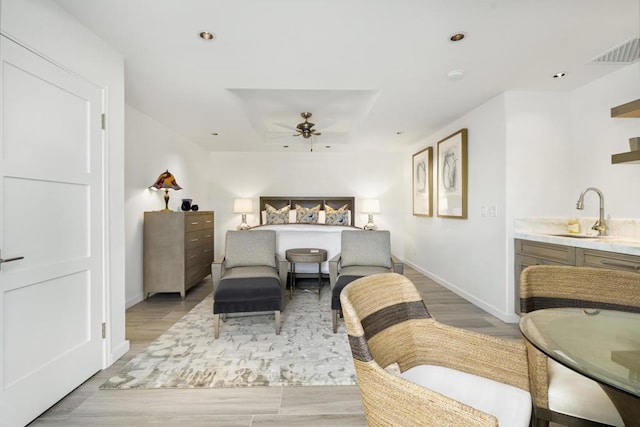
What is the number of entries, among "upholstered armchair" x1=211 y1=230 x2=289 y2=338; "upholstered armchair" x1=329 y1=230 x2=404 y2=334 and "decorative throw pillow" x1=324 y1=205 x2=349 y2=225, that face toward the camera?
3

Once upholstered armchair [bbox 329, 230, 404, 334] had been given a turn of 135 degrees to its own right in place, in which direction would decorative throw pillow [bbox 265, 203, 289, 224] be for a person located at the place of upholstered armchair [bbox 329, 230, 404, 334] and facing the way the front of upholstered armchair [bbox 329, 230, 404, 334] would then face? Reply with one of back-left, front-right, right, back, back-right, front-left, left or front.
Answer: front

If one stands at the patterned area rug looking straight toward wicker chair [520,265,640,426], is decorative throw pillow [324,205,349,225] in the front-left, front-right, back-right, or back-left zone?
back-left

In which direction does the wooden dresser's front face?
to the viewer's right

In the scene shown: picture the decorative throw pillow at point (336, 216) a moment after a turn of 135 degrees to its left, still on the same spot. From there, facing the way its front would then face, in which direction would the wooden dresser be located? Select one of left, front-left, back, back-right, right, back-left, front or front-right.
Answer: back

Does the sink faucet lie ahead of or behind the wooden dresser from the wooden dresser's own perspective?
ahead

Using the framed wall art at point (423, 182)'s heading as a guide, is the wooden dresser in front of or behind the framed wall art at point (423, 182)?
in front

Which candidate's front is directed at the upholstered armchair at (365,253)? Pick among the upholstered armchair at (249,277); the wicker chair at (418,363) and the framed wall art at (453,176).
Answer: the framed wall art

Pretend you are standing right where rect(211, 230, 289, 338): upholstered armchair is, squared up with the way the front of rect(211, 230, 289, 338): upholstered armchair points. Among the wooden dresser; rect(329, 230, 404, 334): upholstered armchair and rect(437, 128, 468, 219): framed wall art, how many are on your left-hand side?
2

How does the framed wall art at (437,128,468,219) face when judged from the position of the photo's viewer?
facing the viewer and to the left of the viewer

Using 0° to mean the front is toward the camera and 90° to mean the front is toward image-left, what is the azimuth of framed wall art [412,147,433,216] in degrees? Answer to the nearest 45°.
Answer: approximately 45°

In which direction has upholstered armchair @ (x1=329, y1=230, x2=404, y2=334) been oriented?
toward the camera

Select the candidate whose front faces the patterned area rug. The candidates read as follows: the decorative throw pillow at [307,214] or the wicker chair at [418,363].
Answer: the decorative throw pillow

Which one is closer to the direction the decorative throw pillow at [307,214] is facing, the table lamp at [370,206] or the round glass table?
the round glass table

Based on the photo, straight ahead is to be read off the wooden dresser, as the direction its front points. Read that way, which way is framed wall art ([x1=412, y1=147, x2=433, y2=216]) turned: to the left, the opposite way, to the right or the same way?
the opposite way

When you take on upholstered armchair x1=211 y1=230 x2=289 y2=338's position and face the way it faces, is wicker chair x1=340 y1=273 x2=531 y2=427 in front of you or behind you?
in front

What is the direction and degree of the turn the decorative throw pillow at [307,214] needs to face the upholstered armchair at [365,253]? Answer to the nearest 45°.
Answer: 0° — it already faces it

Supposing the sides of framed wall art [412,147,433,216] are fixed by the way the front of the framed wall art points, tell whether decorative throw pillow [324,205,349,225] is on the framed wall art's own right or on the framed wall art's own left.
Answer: on the framed wall art's own right

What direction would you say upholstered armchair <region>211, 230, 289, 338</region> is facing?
toward the camera

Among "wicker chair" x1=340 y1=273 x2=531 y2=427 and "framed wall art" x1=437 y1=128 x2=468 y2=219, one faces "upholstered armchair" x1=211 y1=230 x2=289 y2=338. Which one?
the framed wall art
